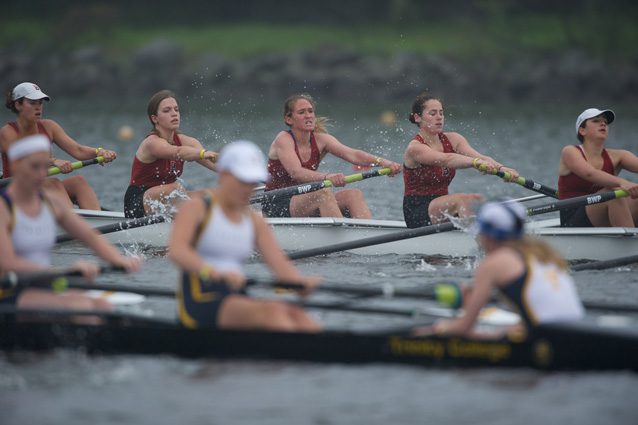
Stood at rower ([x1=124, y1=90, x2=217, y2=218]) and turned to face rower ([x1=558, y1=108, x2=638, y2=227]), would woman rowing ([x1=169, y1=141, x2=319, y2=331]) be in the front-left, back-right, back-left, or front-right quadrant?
front-right

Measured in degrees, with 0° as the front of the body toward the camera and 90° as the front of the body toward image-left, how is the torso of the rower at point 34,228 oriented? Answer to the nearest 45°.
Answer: approximately 315°

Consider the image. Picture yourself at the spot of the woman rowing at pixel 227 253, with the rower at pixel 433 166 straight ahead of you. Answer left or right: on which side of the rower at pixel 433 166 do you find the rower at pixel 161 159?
left

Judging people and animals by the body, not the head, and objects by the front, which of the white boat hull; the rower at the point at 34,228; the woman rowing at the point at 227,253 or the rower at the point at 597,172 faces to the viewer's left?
the white boat hull

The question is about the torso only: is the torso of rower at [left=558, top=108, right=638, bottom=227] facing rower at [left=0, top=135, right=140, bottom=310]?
no

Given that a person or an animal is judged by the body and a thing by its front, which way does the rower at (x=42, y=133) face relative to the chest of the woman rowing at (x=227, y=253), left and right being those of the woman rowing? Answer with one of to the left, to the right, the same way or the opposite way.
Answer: the same way

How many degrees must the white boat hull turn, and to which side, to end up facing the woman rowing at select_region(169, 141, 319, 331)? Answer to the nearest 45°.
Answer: approximately 90° to its left

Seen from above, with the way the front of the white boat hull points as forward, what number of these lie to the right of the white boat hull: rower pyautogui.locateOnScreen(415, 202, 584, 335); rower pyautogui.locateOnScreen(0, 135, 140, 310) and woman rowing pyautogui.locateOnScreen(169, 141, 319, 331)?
0

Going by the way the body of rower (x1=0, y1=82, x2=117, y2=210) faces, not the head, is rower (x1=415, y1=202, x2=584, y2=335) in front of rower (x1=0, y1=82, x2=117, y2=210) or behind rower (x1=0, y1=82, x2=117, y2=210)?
in front

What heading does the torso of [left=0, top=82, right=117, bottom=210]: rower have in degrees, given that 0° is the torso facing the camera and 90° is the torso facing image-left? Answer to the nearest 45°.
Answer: approximately 315°

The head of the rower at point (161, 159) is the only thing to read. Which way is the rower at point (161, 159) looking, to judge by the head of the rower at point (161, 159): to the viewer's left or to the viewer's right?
to the viewer's right

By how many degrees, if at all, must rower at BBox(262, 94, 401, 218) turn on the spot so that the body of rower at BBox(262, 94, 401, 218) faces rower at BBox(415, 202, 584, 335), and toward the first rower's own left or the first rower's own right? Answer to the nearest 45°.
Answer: approximately 45° to the first rower's own right

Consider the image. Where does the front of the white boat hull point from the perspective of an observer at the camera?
facing to the left of the viewer

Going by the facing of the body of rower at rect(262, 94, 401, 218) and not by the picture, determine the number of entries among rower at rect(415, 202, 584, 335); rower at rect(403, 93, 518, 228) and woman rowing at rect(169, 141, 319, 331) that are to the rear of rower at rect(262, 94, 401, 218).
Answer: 0

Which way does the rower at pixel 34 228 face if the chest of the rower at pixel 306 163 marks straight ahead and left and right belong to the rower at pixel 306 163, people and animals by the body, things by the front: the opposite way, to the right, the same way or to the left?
the same way

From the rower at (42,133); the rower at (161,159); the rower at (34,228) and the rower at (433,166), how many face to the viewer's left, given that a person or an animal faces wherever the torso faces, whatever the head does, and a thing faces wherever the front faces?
0

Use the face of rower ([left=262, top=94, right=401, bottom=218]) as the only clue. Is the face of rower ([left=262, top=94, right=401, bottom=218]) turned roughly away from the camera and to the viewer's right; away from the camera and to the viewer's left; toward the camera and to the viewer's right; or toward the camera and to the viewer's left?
toward the camera and to the viewer's right
